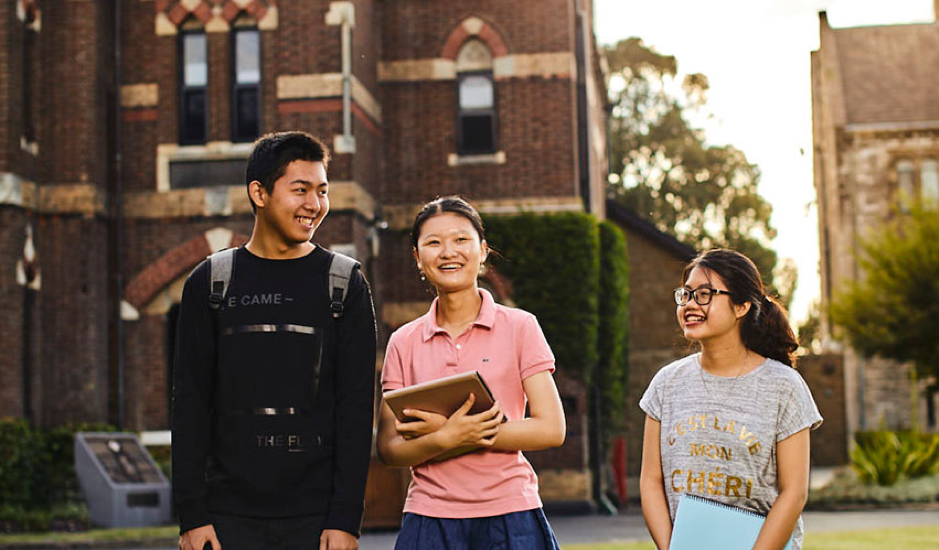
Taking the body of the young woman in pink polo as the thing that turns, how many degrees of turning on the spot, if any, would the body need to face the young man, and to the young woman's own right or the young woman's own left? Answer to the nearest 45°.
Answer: approximately 90° to the young woman's own right

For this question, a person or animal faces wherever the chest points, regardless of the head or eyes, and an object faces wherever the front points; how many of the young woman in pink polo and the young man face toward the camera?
2

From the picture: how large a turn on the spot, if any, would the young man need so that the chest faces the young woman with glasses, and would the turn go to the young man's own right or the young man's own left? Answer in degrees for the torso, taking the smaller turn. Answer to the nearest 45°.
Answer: approximately 90° to the young man's own left

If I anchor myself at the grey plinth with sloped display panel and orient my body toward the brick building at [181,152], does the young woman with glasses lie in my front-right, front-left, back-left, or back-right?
back-right

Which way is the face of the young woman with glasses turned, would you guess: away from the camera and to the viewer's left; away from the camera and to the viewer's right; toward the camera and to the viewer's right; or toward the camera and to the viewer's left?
toward the camera and to the viewer's left

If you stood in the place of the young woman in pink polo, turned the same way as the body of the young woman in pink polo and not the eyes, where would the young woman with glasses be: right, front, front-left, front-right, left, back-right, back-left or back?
left

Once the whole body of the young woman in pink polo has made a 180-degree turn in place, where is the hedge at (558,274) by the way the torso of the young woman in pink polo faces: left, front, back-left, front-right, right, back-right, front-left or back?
front

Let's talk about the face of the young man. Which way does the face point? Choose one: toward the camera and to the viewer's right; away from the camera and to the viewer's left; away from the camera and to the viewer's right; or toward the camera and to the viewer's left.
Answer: toward the camera and to the viewer's right

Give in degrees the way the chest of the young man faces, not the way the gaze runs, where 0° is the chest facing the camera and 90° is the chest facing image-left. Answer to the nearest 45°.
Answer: approximately 0°

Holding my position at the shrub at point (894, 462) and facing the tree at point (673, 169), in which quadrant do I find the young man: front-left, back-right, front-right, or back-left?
back-left
